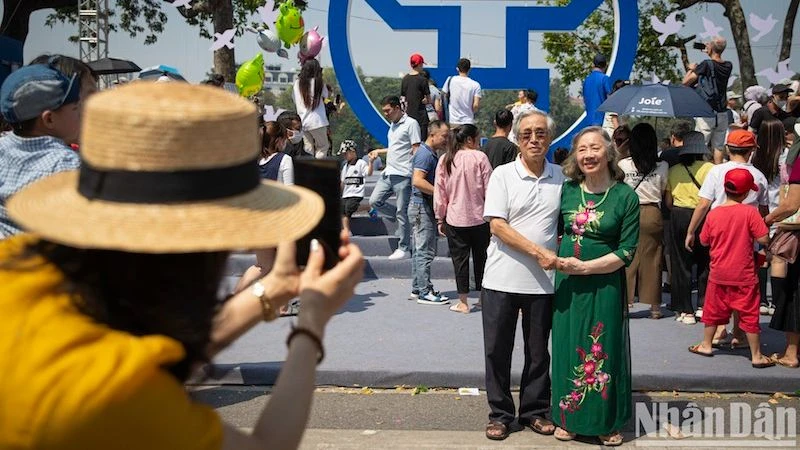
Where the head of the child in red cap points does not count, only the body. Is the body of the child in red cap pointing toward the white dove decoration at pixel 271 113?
no

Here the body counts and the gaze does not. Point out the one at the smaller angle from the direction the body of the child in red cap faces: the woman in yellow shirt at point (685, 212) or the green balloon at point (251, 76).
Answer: the woman in yellow shirt

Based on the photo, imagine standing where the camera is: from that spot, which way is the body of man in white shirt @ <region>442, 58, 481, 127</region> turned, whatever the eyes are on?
away from the camera

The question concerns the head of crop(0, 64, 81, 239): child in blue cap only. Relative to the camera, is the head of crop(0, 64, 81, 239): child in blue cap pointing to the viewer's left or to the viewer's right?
to the viewer's right

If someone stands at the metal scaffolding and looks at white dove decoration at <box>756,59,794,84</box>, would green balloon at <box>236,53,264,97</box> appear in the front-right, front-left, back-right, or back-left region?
front-right

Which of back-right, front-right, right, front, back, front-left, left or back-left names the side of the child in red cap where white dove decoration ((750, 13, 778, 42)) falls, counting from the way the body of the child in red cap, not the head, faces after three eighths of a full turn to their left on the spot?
back-right

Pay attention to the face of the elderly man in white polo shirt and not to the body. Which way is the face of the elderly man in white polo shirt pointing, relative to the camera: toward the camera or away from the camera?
toward the camera

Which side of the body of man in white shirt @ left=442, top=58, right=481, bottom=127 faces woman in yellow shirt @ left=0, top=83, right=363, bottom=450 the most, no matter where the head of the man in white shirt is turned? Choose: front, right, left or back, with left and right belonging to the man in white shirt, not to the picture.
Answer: back

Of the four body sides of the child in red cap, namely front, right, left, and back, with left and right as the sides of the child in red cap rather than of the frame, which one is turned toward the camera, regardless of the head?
back

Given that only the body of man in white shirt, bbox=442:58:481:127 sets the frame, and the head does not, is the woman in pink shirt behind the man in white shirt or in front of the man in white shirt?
behind

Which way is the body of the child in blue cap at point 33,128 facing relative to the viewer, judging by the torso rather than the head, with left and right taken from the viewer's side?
facing away from the viewer and to the right of the viewer

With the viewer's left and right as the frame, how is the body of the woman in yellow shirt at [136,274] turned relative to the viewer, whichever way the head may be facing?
facing away from the viewer and to the right of the viewer

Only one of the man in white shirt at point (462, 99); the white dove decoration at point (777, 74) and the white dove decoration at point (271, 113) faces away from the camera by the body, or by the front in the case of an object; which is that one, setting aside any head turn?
the man in white shirt

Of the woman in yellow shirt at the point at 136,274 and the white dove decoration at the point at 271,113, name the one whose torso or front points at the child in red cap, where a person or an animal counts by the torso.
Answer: the woman in yellow shirt

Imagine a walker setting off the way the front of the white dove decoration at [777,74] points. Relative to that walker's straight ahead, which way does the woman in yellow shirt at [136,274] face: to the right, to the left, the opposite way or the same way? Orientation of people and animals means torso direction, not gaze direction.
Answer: to the right

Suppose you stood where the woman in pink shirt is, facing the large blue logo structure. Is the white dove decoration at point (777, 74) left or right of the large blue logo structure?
right

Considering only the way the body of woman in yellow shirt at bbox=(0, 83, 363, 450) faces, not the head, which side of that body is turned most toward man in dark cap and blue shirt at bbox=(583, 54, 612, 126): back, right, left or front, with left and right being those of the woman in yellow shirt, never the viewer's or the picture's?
front

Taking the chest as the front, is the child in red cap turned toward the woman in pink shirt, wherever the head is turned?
no

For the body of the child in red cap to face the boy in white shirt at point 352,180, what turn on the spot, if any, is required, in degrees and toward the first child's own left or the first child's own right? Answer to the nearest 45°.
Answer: approximately 45° to the first child's own left
